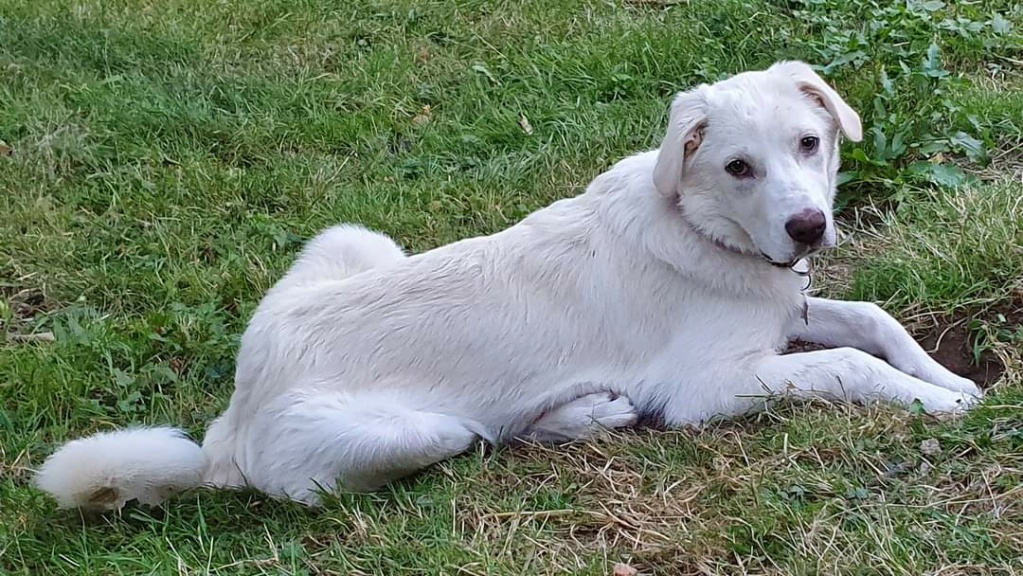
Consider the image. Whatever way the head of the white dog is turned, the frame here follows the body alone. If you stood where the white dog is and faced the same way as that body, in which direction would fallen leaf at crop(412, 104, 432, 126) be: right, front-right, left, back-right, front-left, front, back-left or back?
left

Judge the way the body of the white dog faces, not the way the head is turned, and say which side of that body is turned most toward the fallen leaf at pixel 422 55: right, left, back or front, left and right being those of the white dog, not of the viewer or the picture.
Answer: left

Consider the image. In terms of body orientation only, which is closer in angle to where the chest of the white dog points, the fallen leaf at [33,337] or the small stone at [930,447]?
the small stone

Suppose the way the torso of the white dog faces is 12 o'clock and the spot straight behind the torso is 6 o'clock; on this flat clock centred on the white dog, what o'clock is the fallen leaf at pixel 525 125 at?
The fallen leaf is roughly at 9 o'clock from the white dog.

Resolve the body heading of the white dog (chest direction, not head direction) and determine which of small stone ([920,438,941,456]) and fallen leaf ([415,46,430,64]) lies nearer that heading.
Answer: the small stone

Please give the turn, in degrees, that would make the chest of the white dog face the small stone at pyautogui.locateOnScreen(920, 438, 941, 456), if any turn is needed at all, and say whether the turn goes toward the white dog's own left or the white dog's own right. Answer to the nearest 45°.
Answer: approximately 45° to the white dog's own right

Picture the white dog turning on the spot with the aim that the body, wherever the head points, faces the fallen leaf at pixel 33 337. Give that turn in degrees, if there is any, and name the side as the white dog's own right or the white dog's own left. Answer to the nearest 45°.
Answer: approximately 135° to the white dog's own left

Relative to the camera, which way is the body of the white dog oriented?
to the viewer's right

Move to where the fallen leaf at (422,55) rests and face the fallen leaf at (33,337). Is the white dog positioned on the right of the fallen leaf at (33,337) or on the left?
left

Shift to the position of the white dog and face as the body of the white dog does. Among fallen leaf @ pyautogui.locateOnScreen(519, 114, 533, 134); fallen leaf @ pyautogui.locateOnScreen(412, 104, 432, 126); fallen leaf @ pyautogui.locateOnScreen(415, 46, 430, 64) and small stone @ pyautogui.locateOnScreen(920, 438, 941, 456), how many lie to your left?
3
